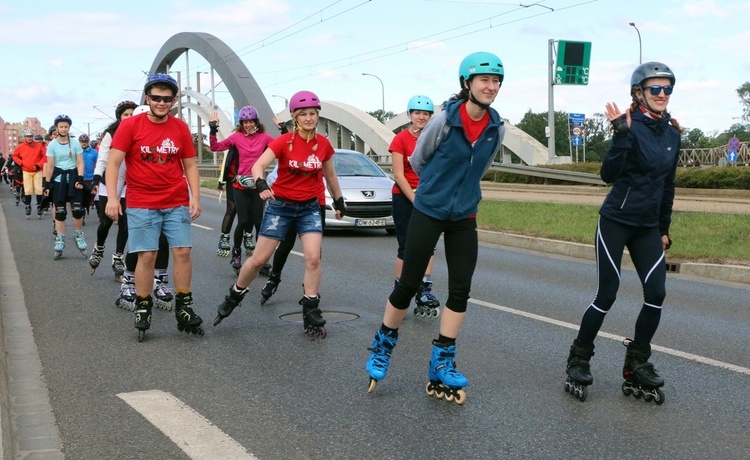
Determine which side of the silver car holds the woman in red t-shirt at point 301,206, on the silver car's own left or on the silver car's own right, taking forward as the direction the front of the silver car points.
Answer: on the silver car's own right

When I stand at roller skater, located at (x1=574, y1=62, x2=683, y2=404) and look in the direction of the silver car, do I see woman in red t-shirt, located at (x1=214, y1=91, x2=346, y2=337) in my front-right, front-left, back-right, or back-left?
front-left

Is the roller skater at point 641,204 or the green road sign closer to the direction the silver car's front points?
the roller skater

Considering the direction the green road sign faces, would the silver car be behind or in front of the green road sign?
in front

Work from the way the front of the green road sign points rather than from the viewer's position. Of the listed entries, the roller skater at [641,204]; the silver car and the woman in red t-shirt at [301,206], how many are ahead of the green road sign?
3

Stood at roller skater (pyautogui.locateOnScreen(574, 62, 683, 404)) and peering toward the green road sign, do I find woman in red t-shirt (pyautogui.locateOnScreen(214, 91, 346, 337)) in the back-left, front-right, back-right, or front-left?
front-left

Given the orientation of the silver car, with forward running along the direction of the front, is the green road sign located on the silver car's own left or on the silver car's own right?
on the silver car's own left

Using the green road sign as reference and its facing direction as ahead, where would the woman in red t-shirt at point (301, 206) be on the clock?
The woman in red t-shirt is roughly at 12 o'clock from the green road sign.

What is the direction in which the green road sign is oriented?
toward the camera

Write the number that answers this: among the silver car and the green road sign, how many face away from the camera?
0

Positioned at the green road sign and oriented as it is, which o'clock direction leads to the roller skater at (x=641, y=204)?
The roller skater is roughly at 12 o'clock from the green road sign.

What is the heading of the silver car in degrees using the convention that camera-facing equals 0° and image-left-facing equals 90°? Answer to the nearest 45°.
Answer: approximately 315°
